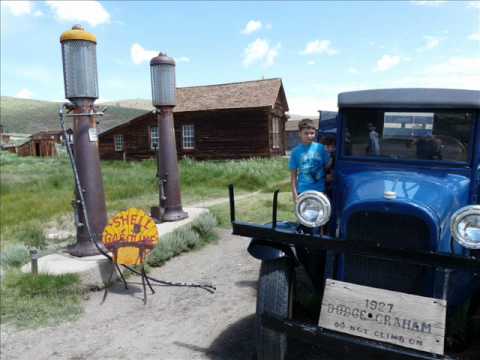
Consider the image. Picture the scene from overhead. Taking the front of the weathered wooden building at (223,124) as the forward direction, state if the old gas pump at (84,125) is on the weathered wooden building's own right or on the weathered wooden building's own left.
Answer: on the weathered wooden building's own right

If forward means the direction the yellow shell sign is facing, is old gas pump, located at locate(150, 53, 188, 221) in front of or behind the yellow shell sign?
behind

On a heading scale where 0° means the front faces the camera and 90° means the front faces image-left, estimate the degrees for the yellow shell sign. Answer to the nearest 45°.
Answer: approximately 0°

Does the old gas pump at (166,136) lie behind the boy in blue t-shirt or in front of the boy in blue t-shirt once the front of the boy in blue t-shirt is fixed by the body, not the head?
behind

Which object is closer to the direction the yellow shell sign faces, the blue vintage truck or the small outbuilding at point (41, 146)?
the blue vintage truck

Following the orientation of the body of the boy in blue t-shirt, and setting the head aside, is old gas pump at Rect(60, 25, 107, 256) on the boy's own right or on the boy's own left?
on the boy's own right

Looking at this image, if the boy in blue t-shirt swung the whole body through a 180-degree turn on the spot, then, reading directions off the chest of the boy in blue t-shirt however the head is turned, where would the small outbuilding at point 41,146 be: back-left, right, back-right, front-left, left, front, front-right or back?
front-left
